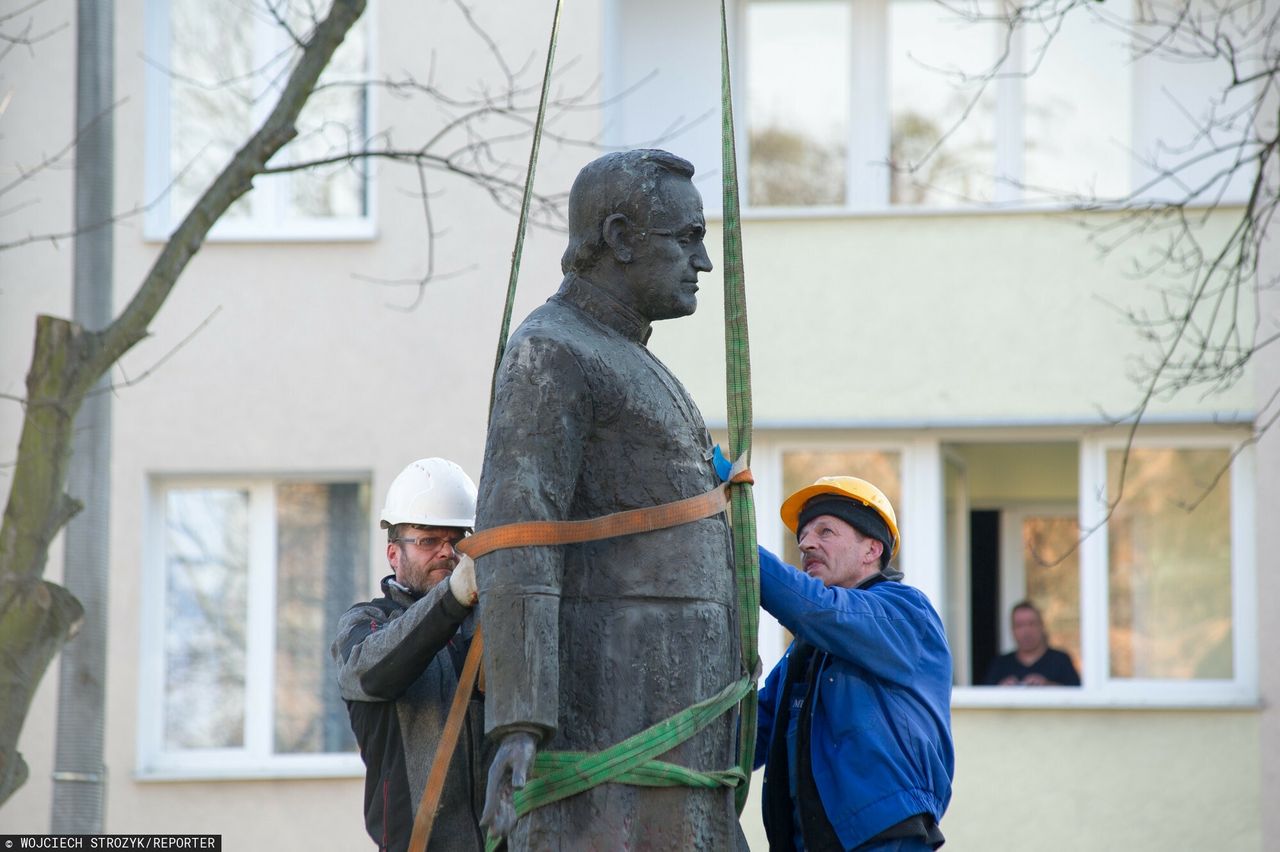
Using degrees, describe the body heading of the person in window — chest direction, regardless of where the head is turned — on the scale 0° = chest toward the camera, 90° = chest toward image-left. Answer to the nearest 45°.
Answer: approximately 0°

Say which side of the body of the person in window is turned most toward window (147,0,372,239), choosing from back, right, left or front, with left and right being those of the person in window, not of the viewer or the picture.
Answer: right

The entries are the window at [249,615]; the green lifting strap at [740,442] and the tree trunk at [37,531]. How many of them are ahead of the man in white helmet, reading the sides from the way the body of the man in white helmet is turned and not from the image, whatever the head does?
1

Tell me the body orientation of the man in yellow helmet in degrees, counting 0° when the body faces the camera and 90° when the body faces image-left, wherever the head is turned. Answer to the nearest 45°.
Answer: approximately 45°

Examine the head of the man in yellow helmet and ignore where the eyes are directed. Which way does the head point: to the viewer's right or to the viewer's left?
to the viewer's left

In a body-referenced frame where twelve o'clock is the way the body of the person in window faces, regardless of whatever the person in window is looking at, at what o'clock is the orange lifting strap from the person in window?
The orange lifting strap is roughly at 12 o'clock from the person in window.

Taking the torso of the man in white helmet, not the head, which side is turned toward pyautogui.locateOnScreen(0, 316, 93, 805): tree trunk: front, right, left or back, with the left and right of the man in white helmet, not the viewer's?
back
